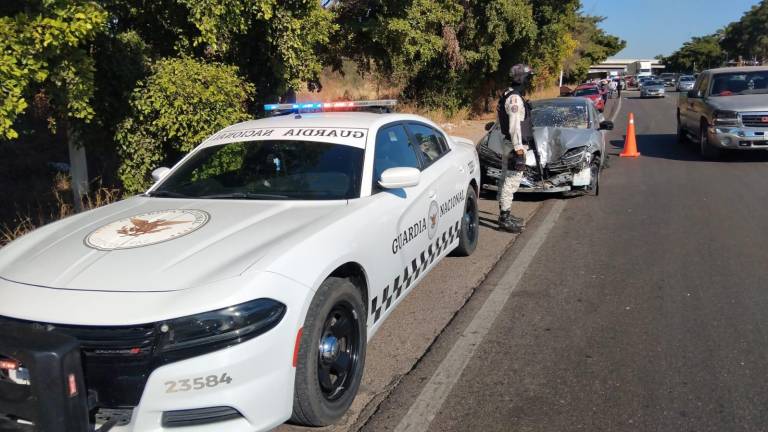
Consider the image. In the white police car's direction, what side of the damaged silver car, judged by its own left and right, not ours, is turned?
front

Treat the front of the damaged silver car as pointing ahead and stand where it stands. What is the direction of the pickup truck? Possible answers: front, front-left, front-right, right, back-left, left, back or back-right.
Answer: back-left

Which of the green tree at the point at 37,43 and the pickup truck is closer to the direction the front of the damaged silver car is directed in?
the green tree

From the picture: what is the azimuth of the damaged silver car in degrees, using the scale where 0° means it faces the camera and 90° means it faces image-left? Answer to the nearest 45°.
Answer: approximately 0°

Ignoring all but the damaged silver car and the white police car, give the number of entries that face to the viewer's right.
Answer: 0

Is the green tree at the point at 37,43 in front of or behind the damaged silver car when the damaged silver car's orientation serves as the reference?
in front

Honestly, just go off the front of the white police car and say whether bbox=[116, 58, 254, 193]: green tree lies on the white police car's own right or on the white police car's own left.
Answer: on the white police car's own right

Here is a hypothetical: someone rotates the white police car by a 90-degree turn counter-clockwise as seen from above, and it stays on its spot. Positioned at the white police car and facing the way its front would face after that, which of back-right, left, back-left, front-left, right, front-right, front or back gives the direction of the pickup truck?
left
